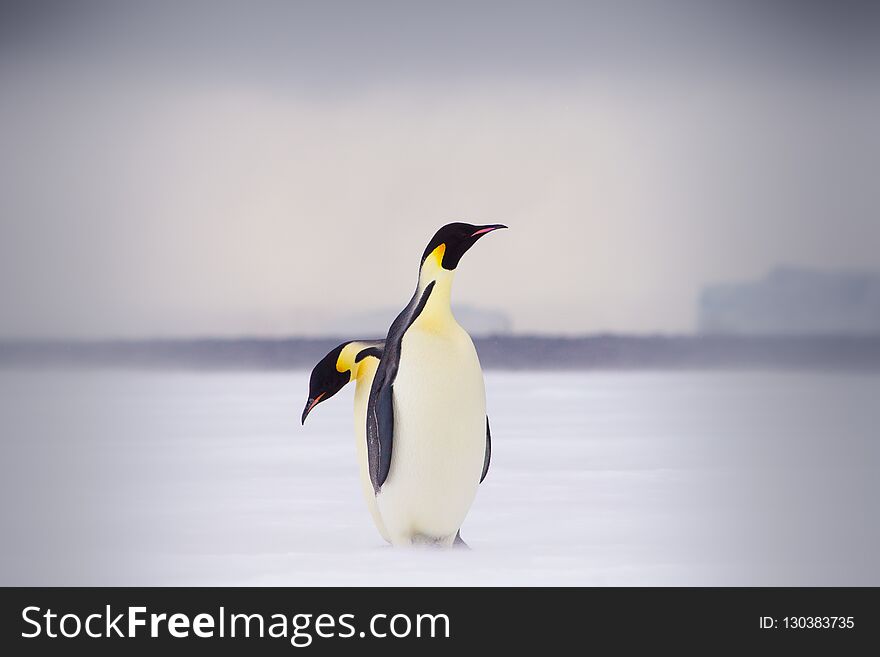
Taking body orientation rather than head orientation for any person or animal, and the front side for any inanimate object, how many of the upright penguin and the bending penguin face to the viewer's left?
1

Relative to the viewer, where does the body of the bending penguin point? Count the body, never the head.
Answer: to the viewer's left

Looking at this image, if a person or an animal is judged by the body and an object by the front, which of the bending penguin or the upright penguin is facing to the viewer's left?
the bending penguin
